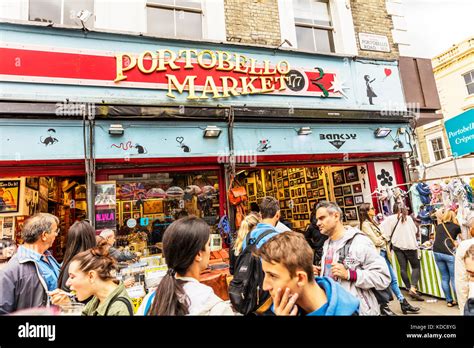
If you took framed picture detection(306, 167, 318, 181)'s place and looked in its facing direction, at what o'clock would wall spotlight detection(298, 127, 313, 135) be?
The wall spotlight is roughly at 12 o'clock from the framed picture.

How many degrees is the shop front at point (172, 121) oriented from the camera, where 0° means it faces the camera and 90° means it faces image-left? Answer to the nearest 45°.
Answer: approximately 315°

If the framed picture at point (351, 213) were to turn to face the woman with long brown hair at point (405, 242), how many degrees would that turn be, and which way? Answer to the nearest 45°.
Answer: approximately 45° to its left

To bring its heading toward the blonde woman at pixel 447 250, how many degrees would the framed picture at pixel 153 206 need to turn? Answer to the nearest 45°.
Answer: approximately 45° to its left

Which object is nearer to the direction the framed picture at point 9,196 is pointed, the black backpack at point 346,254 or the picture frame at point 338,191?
the black backpack

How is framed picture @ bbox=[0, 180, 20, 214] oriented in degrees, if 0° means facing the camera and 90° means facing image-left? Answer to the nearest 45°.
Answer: approximately 0°

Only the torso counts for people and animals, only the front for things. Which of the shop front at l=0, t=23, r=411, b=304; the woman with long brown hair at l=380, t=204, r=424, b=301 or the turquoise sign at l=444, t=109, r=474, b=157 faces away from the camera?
the woman with long brown hair

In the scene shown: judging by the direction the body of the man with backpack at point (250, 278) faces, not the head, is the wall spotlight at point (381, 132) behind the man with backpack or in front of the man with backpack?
in front

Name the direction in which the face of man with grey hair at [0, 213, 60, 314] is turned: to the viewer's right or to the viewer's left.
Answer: to the viewer's right
